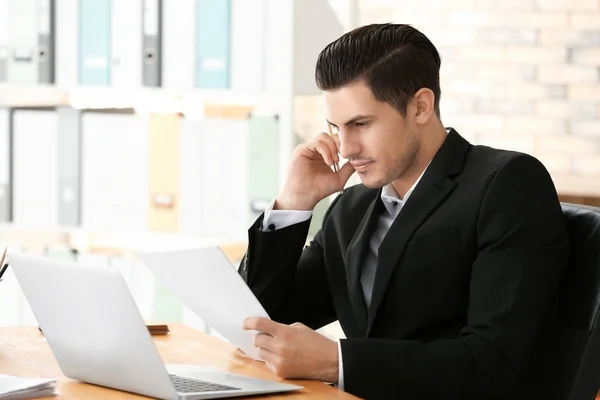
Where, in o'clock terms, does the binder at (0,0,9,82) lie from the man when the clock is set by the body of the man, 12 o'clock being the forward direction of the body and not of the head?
The binder is roughly at 3 o'clock from the man.

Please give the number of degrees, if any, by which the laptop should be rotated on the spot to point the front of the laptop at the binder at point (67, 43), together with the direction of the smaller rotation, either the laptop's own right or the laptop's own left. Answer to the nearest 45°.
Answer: approximately 45° to the laptop's own left

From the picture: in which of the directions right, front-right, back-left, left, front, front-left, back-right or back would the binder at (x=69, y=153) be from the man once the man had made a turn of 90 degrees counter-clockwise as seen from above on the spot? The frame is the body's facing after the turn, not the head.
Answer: back

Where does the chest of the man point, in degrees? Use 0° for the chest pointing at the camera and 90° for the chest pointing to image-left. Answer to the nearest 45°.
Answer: approximately 45°

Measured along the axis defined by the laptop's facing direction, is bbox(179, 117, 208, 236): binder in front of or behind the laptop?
in front

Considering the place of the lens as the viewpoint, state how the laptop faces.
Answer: facing away from the viewer and to the right of the viewer

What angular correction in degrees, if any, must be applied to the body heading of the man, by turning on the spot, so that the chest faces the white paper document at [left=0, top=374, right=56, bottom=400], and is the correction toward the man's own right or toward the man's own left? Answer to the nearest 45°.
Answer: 0° — they already face it

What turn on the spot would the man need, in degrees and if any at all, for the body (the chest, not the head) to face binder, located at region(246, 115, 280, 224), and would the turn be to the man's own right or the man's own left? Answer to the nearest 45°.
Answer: approximately 135° to the man's own right

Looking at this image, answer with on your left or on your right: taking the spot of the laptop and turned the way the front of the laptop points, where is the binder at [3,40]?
on your left

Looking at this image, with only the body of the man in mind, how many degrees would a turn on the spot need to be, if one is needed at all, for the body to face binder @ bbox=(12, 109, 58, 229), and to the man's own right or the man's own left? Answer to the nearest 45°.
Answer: approximately 90° to the man's own right

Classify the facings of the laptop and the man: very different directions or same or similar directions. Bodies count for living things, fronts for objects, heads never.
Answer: very different directions

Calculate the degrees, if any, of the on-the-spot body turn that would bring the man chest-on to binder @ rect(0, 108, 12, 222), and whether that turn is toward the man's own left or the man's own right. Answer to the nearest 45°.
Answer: approximately 90° to the man's own right
